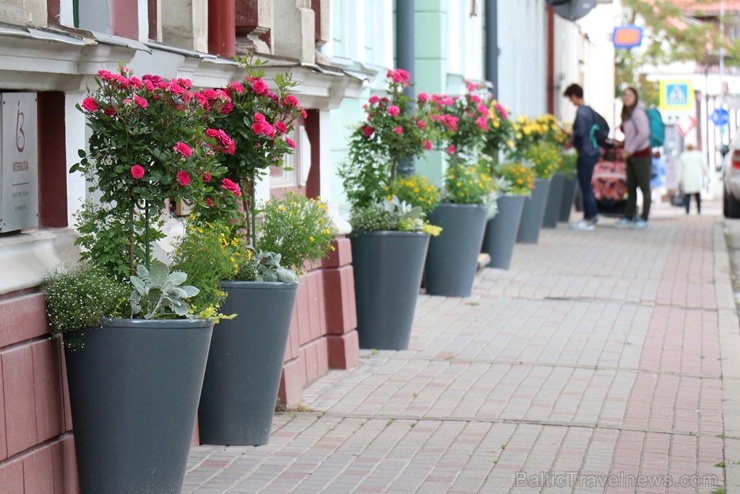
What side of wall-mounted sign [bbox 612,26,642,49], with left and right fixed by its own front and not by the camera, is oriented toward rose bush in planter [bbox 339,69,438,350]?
front

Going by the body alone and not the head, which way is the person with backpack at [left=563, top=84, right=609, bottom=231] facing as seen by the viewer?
to the viewer's left

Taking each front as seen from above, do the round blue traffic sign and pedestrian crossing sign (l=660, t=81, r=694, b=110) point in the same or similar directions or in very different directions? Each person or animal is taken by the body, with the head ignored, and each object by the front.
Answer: same or similar directions

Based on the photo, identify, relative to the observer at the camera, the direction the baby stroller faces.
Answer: facing the viewer

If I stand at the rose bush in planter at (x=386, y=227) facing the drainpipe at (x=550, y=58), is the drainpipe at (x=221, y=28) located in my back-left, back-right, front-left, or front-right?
back-left

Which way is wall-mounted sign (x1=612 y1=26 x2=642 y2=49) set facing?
toward the camera

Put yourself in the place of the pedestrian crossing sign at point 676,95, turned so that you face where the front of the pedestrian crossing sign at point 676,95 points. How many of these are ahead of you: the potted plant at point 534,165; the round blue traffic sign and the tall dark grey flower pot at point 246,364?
2

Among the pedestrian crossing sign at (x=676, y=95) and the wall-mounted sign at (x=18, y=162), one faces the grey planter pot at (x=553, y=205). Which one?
the pedestrian crossing sign at (x=676, y=95)

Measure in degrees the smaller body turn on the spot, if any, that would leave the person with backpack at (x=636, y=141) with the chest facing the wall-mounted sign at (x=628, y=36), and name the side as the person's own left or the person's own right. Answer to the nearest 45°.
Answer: approximately 90° to the person's own right

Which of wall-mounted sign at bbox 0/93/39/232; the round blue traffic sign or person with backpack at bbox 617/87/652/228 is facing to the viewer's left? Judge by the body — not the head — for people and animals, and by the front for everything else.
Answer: the person with backpack

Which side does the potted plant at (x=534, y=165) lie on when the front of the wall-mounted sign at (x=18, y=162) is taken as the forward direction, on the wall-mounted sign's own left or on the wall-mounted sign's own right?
on the wall-mounted sign's own left

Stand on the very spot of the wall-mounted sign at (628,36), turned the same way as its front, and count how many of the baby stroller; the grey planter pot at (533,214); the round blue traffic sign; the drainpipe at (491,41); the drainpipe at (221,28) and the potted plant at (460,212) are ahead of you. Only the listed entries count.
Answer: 5

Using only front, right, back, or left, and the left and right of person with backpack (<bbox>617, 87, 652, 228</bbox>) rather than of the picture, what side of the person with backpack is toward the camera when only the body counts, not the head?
left

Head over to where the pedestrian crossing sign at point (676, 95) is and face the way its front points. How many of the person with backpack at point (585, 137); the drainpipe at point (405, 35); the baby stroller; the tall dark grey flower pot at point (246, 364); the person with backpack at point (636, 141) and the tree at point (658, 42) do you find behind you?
1

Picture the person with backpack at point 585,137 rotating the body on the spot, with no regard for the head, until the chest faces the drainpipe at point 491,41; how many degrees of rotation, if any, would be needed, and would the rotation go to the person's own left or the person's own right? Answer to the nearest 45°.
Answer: approximately 90° to the person's own left

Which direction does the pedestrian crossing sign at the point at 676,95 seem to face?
toward the camera

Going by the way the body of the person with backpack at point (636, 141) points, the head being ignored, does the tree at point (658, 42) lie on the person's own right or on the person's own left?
on the person's own right

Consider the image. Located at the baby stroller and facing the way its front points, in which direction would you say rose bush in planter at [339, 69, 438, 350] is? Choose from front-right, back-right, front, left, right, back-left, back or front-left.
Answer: front

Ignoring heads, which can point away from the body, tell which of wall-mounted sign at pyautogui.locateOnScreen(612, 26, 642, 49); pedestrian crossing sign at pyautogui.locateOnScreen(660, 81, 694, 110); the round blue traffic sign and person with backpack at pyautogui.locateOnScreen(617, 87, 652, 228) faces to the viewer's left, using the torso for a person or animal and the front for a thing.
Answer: the person with backpack
